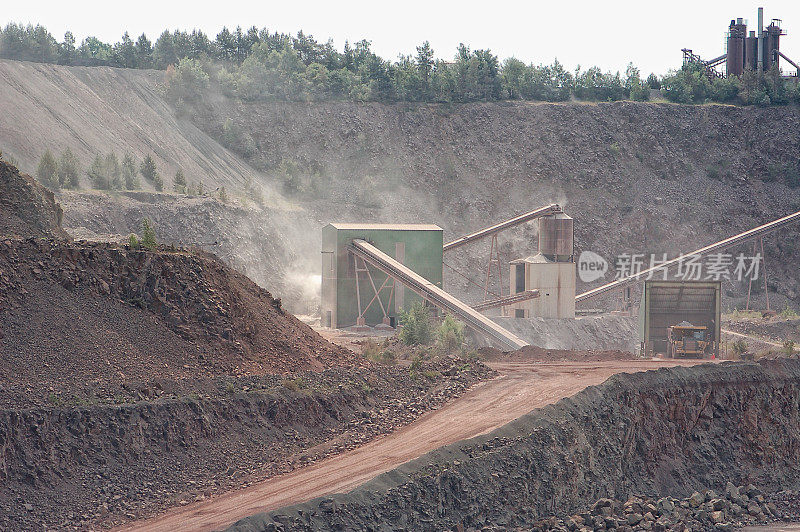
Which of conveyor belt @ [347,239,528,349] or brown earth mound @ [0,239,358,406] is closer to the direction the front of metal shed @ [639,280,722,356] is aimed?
the brown earth mound

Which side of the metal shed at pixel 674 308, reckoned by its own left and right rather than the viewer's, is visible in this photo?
front

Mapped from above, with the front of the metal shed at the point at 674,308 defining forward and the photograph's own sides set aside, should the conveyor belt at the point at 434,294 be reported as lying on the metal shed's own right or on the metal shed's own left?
on the metal shed's own right

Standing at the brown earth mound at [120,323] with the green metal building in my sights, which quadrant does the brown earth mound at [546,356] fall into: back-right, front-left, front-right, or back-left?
front-right

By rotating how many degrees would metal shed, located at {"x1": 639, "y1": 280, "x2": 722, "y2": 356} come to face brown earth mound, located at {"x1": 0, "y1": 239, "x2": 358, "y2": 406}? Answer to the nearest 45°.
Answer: approximately 45° to its right

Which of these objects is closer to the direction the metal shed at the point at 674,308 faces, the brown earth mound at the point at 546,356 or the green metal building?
the brown earth mound

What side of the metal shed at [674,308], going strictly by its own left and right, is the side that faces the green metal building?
right

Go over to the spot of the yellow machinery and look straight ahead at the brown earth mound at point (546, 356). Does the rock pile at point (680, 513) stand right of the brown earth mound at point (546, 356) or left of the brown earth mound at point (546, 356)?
left

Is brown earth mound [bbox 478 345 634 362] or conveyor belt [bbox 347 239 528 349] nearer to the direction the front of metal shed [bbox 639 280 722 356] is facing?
the brown earth mound

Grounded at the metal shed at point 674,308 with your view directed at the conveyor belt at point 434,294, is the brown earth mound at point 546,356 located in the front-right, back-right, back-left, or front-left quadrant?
front-left

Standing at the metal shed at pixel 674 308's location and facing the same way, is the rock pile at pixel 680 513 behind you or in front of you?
in front

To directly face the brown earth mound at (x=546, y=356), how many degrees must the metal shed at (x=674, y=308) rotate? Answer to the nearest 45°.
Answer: approximately 45° to its right
